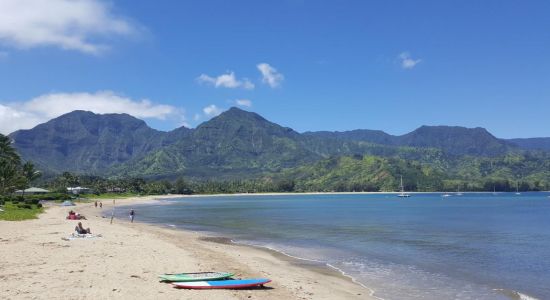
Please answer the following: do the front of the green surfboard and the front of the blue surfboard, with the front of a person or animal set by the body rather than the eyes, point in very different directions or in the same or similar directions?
same or similar directions
